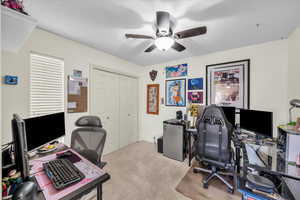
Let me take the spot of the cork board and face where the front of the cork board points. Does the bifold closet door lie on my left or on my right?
on my left

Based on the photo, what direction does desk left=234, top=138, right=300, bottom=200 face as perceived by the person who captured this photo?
facing the viewer and to the left of the viewer

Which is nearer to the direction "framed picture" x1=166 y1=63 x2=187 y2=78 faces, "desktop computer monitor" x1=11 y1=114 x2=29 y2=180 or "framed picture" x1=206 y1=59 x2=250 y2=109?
the desktop computer monitor

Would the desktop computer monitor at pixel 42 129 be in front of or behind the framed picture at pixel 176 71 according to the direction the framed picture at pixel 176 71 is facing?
in front

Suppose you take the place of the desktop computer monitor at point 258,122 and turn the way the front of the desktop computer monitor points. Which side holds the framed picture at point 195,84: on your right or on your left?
on your right

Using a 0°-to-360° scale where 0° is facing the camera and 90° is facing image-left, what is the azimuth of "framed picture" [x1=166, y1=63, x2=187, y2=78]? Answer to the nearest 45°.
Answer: approximately 45°

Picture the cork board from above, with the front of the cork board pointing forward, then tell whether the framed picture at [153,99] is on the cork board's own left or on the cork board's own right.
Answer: on the cork board's own left

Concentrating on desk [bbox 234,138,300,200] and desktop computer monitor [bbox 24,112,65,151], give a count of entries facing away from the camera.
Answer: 0

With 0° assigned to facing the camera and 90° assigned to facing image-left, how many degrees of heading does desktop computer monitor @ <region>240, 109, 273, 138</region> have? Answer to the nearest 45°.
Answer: approximately 45°

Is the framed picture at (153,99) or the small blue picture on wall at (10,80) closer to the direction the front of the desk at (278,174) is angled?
the small blue picture on wall

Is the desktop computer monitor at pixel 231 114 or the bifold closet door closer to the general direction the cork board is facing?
the desktop computer monitor

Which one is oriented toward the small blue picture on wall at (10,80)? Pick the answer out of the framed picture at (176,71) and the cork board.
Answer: the framed picture

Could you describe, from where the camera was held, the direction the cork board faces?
facing the viewer and to the right of the viewer

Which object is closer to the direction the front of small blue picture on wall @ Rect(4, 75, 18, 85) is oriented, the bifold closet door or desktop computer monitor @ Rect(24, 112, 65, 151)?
the desktop computer monitor
